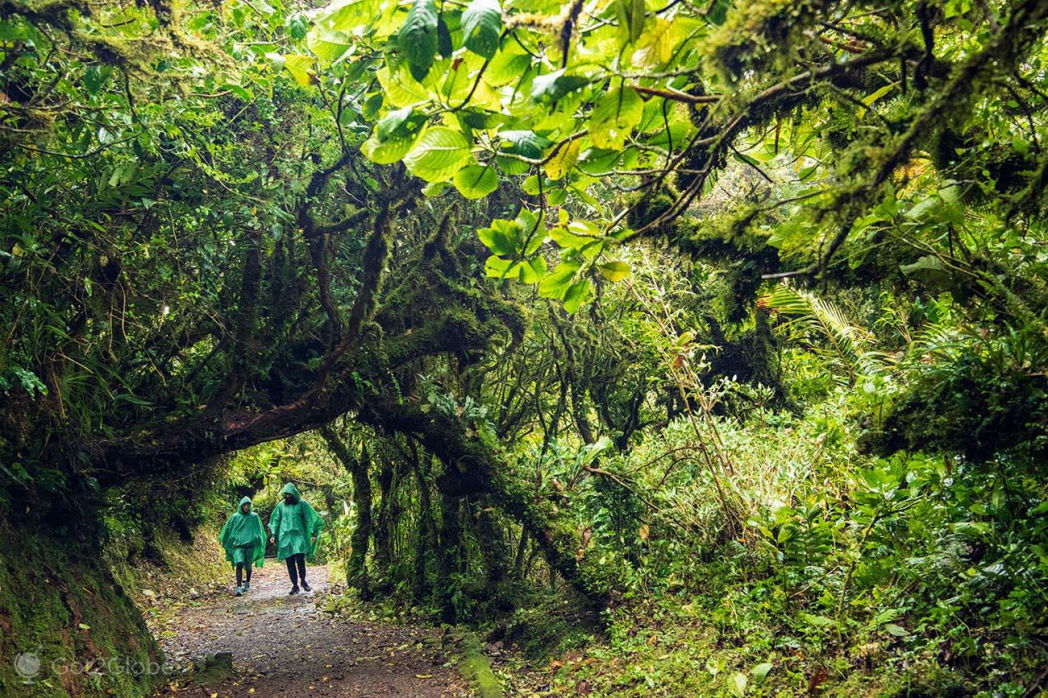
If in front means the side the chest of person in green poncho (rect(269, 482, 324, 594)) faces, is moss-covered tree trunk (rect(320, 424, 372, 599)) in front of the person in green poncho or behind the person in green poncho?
in front

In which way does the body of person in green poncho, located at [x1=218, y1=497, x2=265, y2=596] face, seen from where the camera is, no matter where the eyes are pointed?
toward the camera

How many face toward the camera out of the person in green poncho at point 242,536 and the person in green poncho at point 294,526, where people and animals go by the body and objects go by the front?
2

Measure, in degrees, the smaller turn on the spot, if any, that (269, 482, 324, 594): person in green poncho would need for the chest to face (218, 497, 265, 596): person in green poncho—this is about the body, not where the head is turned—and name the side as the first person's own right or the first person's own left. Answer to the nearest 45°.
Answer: approximately 135° to the first person's own right

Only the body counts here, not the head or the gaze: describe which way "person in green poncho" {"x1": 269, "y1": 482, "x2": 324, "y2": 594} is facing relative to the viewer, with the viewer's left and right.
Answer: facing the viewer
